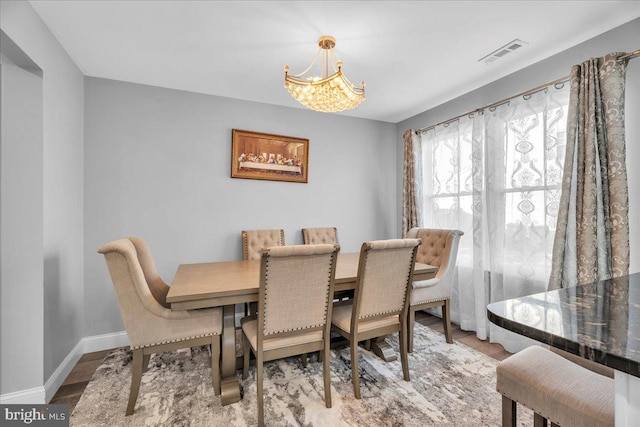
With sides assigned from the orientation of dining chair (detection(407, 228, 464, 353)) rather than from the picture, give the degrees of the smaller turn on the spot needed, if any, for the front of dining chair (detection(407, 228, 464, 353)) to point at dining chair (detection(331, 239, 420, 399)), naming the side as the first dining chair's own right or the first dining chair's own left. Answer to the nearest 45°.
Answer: approximately 45° to the first dining chair's own left

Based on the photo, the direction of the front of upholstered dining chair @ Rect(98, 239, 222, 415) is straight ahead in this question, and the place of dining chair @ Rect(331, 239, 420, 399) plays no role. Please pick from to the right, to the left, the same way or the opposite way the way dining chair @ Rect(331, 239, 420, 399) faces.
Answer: to the left

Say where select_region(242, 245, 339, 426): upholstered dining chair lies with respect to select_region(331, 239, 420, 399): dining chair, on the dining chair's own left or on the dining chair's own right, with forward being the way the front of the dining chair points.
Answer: on the dining chair's own left

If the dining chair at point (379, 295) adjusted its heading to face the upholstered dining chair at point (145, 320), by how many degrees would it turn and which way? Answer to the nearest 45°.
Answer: approximately 45° to its left

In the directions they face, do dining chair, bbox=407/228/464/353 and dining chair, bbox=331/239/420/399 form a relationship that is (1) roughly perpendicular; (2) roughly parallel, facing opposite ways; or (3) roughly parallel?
roughly perpendicular

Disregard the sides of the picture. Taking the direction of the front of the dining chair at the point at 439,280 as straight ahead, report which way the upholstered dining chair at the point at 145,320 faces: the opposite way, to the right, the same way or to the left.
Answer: the opposite way

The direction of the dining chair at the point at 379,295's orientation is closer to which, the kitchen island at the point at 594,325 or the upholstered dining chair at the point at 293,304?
the upholstered dining chair

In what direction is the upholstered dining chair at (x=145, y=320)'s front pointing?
to the viewer's right

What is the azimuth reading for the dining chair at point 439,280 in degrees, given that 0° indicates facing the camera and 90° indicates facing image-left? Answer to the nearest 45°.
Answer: approximately 45°

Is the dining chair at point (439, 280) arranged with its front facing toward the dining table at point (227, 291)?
yes
